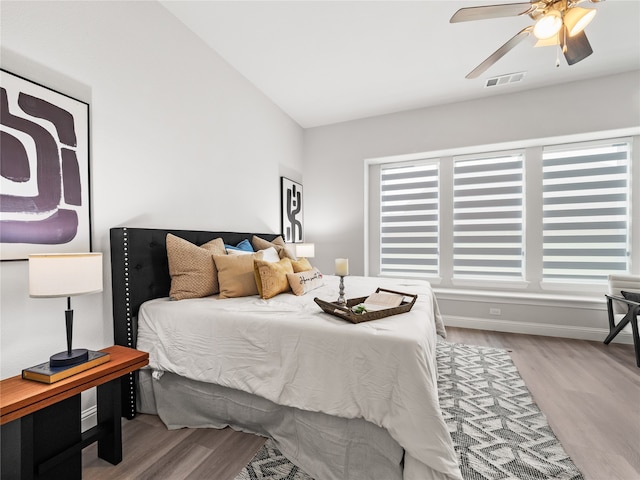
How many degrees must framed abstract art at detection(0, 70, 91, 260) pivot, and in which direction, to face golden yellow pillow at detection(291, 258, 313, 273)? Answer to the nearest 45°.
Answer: approximately 45° to its left

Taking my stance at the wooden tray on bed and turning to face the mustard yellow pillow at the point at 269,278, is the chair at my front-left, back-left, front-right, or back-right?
back-right

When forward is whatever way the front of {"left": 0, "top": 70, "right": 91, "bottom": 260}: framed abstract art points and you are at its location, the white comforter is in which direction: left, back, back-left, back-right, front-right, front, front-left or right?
front

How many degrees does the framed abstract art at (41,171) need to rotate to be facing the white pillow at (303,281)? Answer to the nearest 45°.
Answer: approximately 45° to its left

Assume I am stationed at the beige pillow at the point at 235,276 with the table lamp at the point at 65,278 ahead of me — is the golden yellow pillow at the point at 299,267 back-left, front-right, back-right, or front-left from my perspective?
back-left

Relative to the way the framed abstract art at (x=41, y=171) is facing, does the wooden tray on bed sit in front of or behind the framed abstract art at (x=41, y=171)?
in front

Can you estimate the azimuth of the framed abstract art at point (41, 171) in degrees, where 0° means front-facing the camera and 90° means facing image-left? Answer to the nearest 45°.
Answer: approximately 315°

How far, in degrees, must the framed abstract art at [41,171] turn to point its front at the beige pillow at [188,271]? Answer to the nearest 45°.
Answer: approximately 45° to its left
